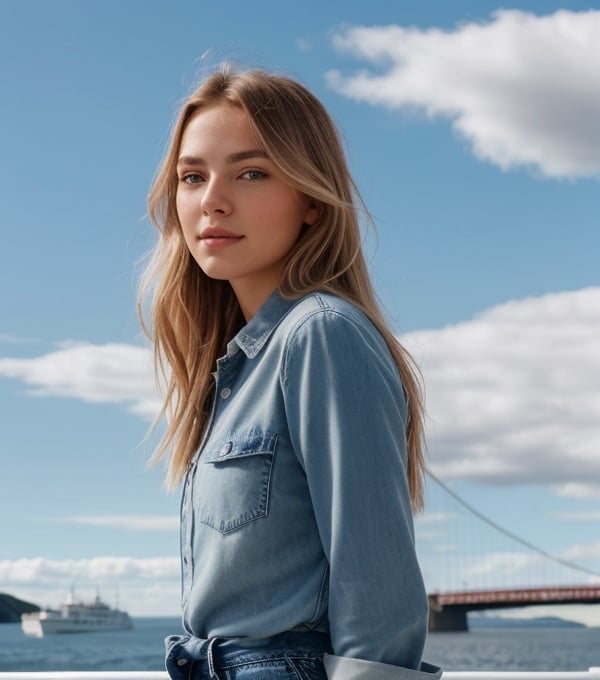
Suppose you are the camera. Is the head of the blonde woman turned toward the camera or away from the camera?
toward the camera

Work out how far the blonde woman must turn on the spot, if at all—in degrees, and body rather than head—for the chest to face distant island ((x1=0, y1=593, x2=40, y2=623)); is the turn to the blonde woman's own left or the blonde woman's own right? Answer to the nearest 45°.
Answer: approximately 135° to the blonde woman's own right

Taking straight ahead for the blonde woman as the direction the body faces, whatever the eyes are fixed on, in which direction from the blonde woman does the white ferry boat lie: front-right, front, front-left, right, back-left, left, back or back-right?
back-right

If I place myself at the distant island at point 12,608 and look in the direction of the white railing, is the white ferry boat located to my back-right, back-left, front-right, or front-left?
front-left

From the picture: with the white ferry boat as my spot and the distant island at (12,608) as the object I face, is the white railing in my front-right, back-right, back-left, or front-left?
back-left

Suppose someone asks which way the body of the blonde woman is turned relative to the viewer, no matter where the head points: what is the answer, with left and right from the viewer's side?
facing the viewer and to the left of the viewer

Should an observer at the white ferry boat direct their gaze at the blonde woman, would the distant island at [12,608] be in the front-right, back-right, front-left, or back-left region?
back-right
